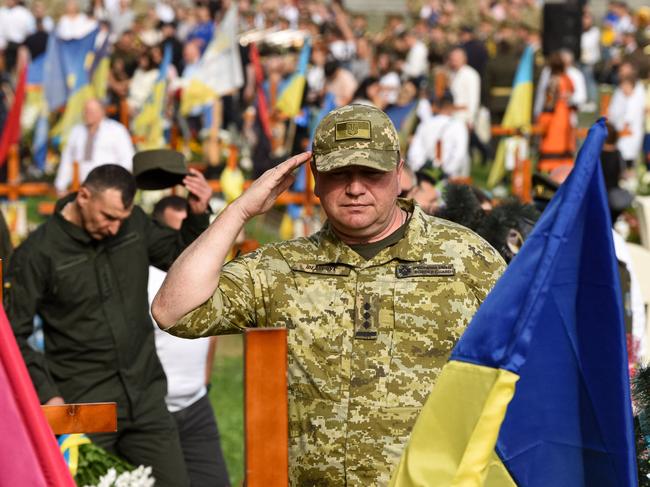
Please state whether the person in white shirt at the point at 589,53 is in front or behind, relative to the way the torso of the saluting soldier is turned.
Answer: behind

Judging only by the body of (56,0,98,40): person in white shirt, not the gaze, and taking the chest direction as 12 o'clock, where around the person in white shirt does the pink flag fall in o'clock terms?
The pink flag is roughly at 12 o'clock from the person in white shirt.

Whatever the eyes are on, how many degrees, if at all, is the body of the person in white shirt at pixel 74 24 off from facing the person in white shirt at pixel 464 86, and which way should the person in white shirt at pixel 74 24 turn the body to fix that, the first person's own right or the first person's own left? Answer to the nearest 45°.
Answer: approximately 90° to the first person's own left

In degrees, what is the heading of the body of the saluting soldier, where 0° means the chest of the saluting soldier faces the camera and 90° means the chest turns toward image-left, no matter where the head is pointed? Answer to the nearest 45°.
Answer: approximately 0°
